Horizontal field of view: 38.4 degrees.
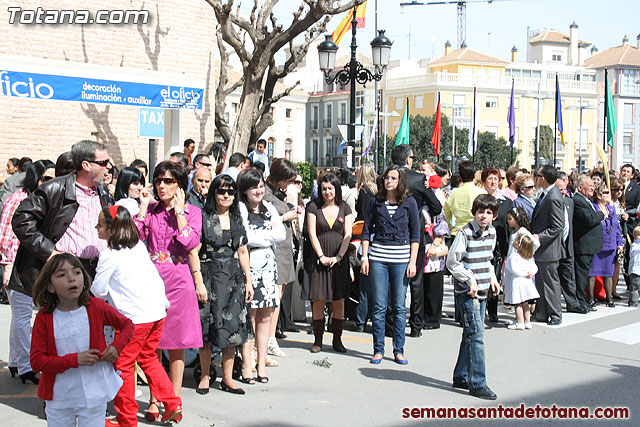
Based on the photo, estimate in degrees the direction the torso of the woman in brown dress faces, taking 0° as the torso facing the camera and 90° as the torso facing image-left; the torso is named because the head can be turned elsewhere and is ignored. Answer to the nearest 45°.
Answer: approximately 0°

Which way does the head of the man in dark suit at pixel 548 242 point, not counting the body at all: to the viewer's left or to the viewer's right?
to the viewer's left

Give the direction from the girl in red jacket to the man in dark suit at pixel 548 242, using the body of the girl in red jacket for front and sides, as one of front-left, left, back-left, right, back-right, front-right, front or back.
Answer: back-left

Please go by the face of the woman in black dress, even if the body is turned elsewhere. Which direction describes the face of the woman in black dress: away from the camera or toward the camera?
toward the camera

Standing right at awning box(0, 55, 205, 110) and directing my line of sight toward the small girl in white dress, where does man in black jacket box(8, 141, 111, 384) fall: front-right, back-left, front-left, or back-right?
front-right

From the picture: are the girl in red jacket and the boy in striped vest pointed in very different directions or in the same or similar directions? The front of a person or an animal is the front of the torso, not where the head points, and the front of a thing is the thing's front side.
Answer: same or similar directions

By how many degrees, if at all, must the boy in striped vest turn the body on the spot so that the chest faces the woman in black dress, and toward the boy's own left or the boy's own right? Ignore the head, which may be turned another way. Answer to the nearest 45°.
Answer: approximately 90° to the boy's own right

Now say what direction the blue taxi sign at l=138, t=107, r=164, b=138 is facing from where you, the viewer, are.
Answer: facing the viewer

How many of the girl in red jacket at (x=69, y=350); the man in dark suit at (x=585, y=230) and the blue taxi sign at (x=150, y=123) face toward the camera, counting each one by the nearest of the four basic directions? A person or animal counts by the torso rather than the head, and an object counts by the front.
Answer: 2

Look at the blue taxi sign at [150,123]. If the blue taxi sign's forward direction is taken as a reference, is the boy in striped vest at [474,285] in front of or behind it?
in front

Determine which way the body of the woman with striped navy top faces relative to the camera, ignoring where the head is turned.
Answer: toward the camera

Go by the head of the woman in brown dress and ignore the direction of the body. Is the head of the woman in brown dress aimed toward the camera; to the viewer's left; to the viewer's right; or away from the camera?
toward the camera

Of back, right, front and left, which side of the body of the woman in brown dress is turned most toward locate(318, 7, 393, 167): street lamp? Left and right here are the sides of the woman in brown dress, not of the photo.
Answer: back
